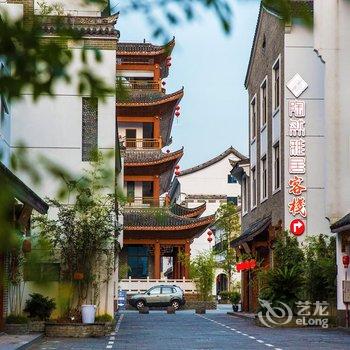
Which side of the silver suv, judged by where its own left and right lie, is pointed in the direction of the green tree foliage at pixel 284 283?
left

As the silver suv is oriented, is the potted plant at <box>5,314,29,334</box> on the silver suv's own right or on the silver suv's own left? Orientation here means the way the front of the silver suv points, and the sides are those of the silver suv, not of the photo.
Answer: on the silver suv's own left

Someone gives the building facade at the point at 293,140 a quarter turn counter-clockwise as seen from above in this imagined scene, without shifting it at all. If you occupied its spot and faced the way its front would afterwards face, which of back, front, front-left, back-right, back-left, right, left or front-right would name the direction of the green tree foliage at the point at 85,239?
front-right

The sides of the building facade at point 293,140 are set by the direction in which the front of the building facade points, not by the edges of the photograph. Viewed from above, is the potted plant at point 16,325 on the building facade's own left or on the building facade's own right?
on the building facade's own left

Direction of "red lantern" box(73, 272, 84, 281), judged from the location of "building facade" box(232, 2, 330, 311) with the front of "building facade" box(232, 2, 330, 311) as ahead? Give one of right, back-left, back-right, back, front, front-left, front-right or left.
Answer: front-left

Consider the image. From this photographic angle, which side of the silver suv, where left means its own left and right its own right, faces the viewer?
left

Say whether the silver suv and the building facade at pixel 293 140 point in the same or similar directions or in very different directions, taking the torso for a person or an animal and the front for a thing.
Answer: same or similar directions

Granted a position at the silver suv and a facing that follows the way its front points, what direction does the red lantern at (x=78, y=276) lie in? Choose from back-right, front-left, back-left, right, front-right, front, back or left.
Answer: left
